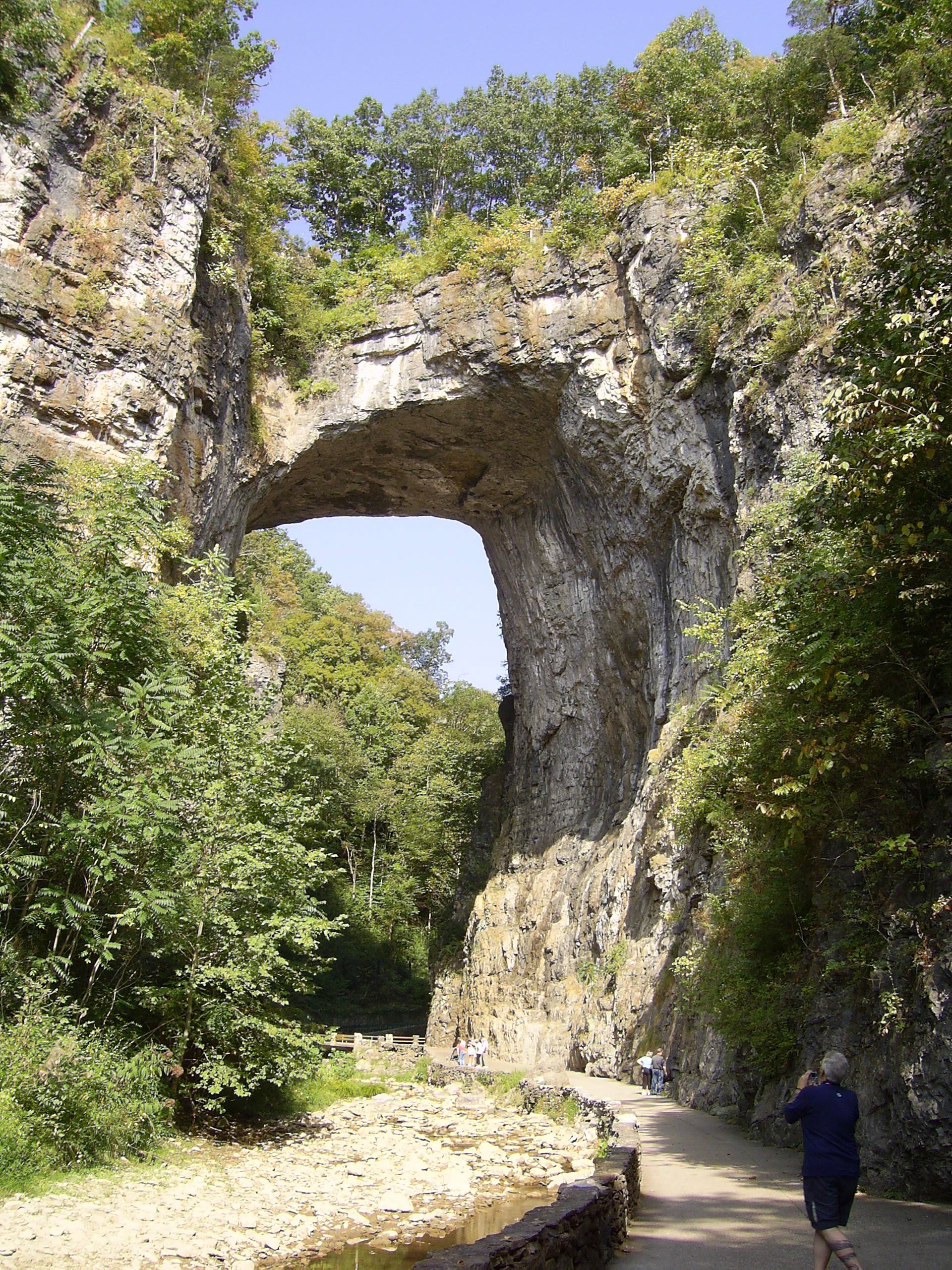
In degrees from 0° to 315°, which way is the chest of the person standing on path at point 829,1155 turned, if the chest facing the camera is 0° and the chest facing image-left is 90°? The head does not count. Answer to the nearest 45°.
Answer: approximately 135°

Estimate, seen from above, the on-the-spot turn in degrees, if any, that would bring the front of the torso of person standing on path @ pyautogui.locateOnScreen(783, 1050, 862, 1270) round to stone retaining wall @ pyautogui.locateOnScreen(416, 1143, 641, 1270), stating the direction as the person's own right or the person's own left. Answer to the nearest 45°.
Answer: approximately 45° to the person's own left

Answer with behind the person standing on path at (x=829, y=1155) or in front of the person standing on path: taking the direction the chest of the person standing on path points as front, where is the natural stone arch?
in front
